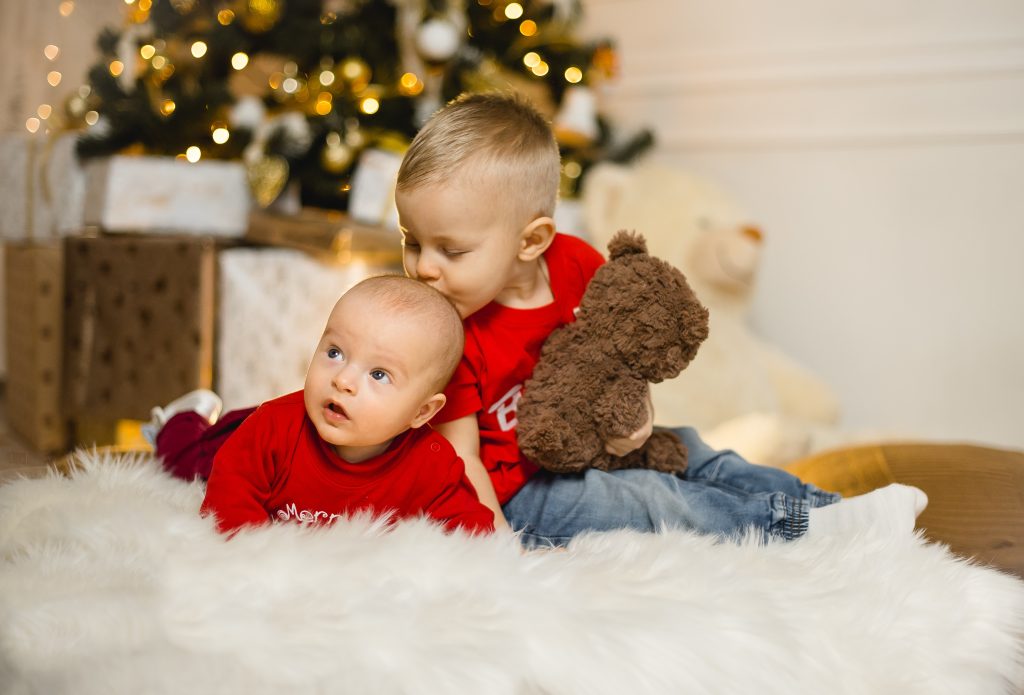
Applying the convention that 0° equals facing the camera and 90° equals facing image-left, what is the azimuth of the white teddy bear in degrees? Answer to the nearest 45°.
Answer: approximately 315°

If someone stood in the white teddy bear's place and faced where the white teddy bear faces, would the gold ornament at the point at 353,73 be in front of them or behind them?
behind

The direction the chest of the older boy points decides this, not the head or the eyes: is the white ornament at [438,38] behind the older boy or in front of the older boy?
behind

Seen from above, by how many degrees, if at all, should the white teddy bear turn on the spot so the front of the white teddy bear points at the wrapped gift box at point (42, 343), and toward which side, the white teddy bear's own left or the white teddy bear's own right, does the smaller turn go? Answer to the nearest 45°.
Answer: approximately 135° to the white teddy bear's own right
